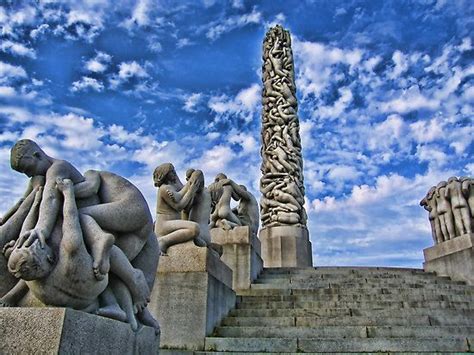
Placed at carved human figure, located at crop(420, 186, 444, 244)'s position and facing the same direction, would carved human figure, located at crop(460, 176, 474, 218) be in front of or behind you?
behind

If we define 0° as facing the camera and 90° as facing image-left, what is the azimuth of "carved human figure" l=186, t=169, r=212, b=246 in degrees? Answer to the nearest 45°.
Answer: approximately 90°

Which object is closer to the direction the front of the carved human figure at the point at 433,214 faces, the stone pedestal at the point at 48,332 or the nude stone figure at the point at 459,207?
the stone pedestal

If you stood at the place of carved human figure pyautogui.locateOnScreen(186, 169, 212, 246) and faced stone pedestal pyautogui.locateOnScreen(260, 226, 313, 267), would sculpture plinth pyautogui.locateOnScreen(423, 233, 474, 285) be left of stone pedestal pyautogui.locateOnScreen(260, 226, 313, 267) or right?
right

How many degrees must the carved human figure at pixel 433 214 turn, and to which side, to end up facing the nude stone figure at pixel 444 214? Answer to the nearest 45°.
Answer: approximately 135° to its left

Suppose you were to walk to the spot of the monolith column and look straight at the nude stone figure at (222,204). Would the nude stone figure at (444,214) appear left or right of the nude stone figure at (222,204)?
left
